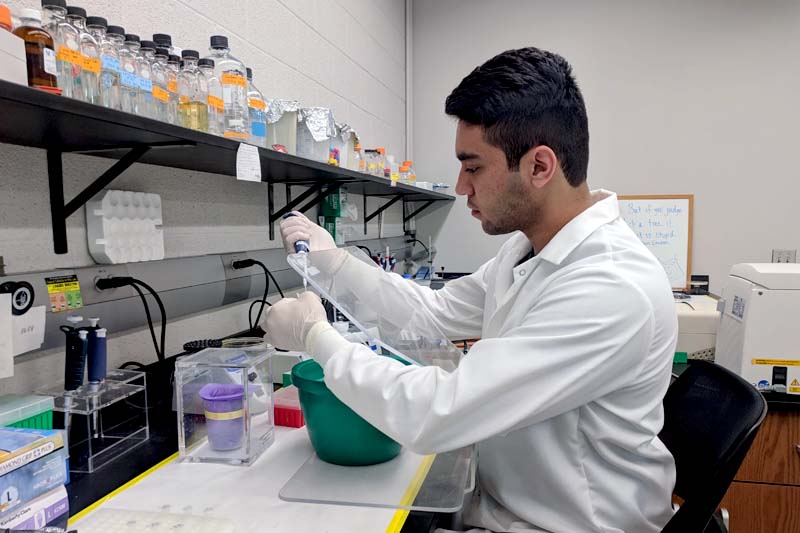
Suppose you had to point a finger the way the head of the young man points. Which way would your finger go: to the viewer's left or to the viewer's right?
to the viewer's left

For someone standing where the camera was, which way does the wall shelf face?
facing the viewer and to the right of the viewer

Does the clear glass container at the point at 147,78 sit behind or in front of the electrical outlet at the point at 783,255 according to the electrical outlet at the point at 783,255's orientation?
in front

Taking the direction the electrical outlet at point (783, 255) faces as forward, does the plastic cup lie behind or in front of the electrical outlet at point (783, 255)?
in front

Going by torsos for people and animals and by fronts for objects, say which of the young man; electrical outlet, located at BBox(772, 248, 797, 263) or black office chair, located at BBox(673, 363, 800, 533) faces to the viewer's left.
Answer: the young man

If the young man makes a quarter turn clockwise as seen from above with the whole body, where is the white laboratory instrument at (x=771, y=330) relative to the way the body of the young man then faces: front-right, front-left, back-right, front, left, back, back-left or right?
front-right

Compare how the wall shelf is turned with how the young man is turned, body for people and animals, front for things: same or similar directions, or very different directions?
very different directions

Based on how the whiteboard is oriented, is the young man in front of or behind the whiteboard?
in front

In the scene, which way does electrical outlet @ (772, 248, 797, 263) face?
toward the camera

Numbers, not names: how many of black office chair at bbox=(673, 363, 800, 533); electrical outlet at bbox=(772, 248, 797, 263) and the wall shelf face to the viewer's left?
1
